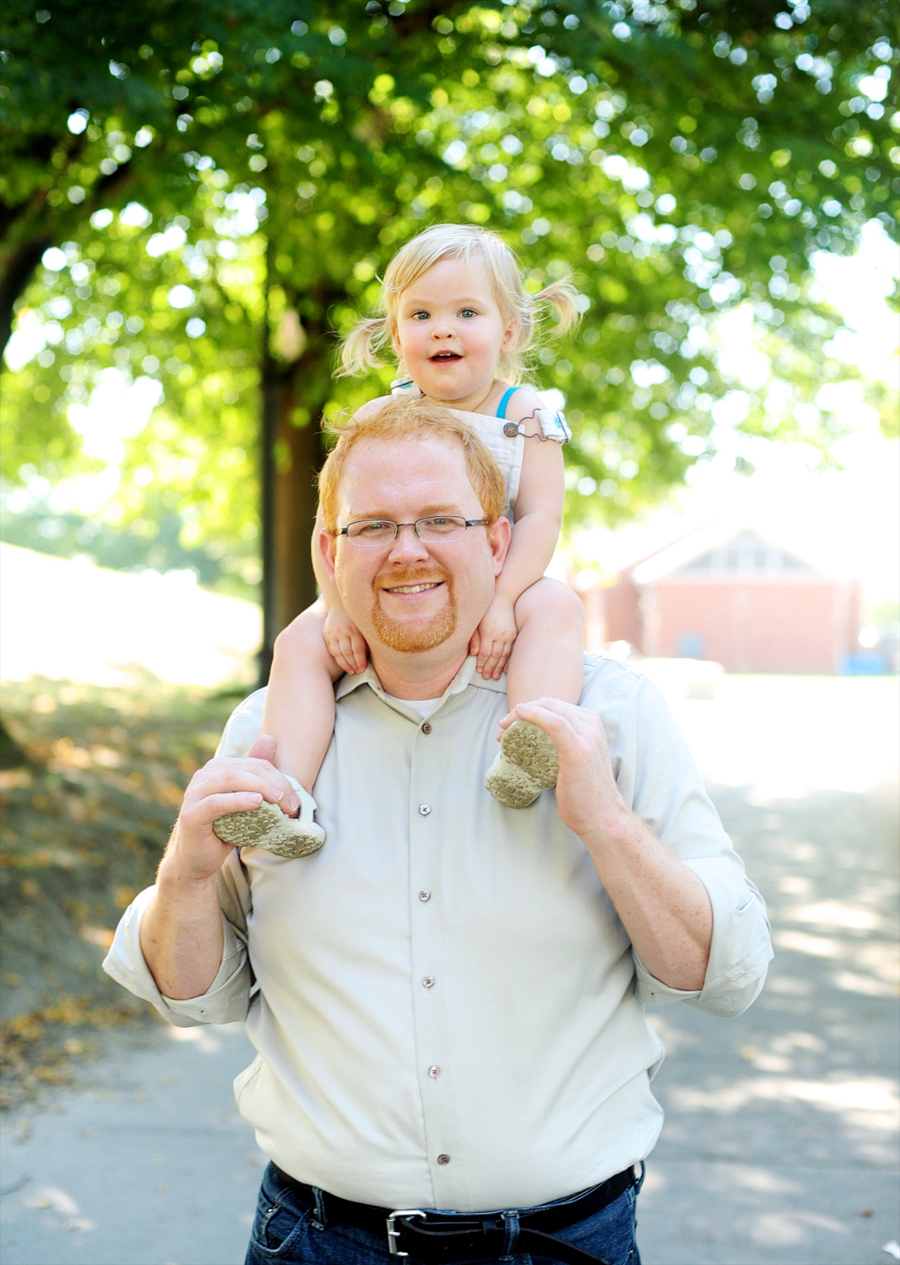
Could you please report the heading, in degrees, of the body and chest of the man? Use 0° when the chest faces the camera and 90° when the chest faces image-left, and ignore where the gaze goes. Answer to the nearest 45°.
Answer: approximately 0°

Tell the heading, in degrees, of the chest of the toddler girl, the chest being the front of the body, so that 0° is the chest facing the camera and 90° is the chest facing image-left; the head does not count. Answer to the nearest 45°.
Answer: approximately 0°

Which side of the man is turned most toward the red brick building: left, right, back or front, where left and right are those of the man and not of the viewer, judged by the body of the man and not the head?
back

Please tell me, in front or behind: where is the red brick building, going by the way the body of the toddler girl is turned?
behind
